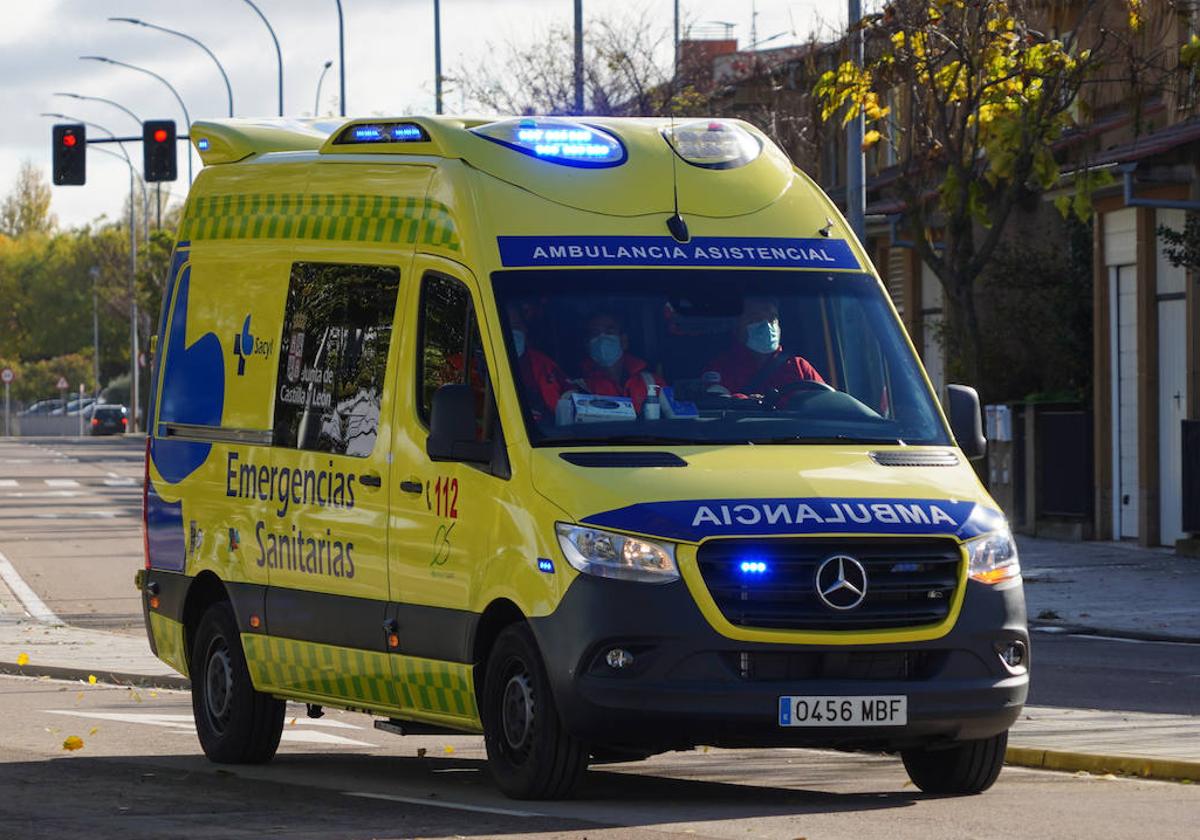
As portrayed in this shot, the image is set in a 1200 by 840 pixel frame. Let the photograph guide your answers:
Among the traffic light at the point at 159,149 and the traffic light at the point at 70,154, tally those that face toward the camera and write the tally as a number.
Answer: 2

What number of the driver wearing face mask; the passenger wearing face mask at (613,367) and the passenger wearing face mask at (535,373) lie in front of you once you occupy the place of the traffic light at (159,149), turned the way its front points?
3

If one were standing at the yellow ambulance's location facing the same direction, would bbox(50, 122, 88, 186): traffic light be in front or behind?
behind

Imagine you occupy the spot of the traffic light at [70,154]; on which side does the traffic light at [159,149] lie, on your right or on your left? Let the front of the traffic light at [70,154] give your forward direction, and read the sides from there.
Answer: on your left

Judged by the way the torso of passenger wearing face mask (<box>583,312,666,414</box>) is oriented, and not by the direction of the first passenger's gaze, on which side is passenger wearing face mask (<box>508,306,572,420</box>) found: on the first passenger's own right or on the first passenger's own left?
on the first passenger's own right

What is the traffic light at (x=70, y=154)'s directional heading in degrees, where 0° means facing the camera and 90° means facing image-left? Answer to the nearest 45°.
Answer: approximately 0°

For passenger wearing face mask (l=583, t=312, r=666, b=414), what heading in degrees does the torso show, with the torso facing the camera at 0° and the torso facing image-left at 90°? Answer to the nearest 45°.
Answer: approximately 0°

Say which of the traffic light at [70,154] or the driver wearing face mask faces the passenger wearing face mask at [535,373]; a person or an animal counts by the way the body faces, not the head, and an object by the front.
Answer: the traffic light

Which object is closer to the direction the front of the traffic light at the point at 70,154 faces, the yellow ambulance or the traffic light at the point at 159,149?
the yellow ambulance

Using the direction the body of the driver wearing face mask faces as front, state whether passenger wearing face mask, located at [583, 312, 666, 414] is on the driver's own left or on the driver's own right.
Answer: on the driver's own right
